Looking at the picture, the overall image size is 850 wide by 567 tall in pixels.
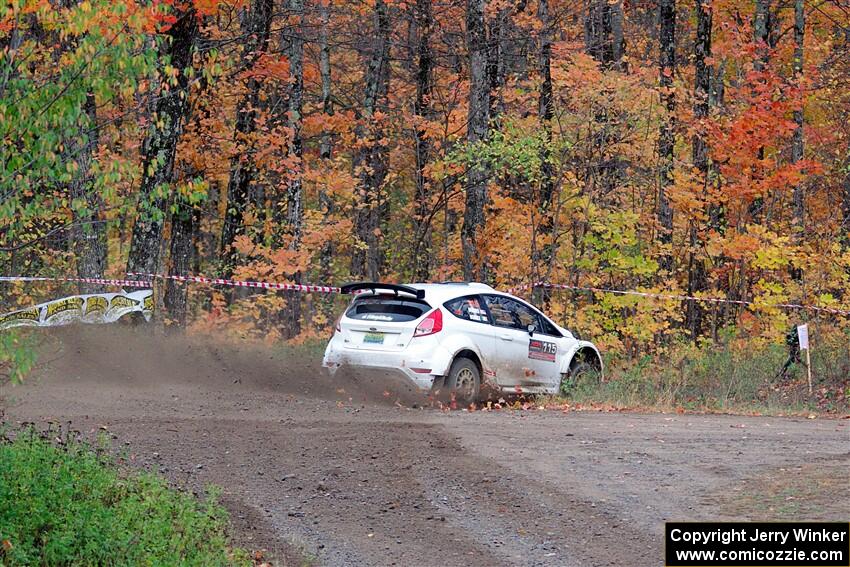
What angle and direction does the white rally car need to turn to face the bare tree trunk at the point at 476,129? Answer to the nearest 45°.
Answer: approximately 45° to its left

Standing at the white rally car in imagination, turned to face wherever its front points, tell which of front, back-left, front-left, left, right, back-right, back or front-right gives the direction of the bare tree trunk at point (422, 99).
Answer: front-left

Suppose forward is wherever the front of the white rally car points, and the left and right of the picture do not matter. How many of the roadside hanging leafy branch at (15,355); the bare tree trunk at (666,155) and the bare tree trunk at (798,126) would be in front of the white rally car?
2

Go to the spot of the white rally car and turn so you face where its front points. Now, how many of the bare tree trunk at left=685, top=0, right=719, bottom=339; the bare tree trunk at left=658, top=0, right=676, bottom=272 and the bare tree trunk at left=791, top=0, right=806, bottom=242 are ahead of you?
3

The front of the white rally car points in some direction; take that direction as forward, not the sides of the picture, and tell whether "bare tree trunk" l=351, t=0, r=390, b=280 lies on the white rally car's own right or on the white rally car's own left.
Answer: on the white rally car's own left

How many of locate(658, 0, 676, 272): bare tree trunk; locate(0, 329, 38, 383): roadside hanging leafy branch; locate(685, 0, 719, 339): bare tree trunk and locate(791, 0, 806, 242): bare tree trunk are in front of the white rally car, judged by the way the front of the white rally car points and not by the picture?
3

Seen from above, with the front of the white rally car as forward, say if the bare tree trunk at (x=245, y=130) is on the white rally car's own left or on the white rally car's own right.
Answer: on the white rally car's own left

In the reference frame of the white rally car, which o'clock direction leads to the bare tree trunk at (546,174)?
The bare tree trunk is roughly at 11 o'clock from the white rally car.

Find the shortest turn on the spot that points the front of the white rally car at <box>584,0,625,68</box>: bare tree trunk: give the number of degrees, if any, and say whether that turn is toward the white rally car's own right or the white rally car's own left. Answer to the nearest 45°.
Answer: approximately 45° to the white rally car's own left

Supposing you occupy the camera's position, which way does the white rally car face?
facing away from the viewer and to the right of the viewer

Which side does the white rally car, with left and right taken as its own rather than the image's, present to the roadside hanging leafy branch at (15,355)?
back

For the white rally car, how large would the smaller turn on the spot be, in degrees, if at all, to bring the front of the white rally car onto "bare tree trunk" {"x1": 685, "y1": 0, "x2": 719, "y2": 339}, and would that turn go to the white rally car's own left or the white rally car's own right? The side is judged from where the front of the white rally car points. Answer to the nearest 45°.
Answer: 0° — it already faces it

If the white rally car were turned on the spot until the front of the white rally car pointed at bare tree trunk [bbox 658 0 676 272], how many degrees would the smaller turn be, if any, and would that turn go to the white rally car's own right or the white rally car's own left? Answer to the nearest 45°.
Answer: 0° — it already faces it

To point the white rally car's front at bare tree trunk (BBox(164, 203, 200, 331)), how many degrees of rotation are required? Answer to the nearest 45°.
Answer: approximately 90° to its left
